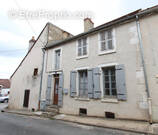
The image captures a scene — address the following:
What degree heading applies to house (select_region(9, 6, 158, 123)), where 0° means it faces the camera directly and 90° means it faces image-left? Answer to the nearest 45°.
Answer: approximately 45°

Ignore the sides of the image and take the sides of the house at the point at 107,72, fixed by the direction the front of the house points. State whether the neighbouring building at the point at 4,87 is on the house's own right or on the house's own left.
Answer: on the house's own right
